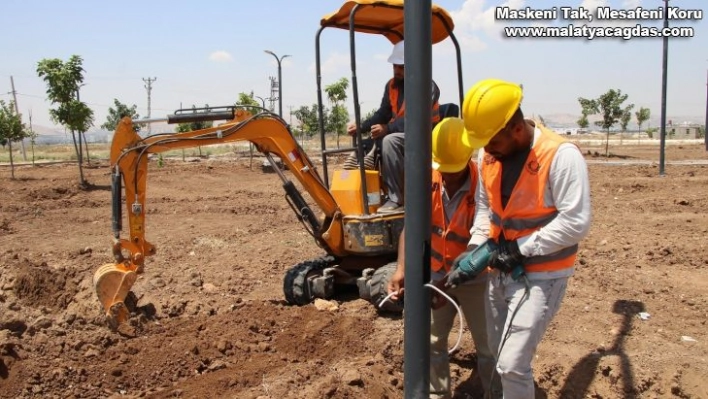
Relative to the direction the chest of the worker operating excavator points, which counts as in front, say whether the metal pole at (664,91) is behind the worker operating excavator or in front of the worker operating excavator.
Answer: behind

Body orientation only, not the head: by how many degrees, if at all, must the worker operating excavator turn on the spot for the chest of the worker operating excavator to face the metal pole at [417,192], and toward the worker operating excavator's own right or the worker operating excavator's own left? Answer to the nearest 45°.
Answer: approximately 45° to the worker operating excavator's own left

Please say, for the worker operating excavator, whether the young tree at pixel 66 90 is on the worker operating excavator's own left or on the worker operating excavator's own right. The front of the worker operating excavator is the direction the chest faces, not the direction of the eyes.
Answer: on the worker operating excavator's own right

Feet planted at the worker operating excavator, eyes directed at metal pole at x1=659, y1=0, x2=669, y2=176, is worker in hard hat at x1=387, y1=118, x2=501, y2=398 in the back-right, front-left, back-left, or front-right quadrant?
back-right

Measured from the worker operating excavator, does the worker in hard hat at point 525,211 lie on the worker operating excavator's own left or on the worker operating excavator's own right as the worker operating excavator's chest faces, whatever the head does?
on the worker operating excavator's own left

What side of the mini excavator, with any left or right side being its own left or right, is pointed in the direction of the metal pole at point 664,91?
back

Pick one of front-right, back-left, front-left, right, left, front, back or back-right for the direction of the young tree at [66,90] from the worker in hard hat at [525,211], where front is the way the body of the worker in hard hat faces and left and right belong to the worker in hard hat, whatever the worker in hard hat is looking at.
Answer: right

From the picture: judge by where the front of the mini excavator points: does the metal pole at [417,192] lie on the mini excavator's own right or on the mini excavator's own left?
on the mini excavator's own left

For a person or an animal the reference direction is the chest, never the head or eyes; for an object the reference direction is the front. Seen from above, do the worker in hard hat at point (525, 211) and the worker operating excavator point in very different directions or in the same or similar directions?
same or similar directions

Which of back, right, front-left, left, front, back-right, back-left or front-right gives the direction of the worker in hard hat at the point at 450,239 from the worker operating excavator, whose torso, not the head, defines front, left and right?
front-left

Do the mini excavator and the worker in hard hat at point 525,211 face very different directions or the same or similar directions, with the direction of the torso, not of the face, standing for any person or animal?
same or similar directions

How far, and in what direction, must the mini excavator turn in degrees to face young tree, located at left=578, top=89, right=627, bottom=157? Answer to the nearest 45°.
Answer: approximately 180°

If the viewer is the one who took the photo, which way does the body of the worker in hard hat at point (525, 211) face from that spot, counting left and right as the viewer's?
facing the viewer and to the left of the viewer

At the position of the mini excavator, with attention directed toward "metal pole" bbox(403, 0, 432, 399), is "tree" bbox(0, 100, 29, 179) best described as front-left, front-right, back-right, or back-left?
back-right

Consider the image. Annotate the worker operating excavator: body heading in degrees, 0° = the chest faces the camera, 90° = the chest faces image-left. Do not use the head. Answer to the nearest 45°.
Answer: approximately 45°

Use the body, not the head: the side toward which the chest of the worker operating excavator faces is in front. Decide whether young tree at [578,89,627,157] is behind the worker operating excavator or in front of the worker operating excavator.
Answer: behind
